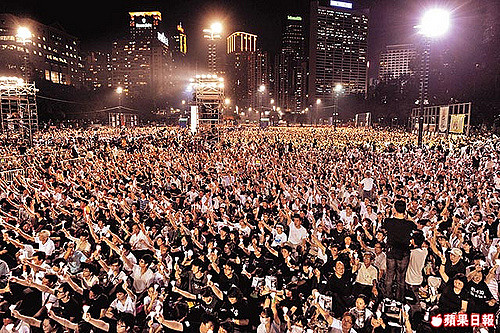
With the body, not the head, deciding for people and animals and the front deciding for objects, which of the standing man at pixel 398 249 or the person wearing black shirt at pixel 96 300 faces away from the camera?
the standing man

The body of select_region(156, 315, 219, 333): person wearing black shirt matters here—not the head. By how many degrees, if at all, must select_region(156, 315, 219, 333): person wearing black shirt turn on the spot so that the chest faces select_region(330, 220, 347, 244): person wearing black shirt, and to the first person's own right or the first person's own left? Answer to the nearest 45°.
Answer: approximately 180°

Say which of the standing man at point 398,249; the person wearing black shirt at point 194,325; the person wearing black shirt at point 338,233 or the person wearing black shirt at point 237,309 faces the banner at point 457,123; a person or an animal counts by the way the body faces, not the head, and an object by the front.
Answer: the standing man

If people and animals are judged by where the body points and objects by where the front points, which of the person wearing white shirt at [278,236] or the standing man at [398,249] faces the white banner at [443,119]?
the standing man

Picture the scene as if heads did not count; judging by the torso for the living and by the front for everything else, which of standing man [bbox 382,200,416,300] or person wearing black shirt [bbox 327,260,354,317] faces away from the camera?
the standing man

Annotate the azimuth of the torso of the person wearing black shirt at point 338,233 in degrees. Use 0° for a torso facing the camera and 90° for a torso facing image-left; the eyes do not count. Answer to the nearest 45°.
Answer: approximately 0°

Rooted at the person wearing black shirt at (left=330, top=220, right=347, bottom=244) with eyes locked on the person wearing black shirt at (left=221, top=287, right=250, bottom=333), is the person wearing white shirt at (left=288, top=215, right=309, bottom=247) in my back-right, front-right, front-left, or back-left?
front-right

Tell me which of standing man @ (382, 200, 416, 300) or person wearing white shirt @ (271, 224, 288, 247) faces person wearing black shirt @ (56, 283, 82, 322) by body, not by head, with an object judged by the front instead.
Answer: the person wearing white shirt

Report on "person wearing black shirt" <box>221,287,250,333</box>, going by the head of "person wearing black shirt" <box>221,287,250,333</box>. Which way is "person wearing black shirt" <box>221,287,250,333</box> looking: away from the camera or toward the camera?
toward the camera

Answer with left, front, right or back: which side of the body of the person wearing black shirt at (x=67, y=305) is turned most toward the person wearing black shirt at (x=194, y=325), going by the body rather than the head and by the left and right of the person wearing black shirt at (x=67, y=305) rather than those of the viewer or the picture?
left

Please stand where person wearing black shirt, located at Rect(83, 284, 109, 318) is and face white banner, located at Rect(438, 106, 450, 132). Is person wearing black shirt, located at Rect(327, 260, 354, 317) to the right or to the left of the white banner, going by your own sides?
right

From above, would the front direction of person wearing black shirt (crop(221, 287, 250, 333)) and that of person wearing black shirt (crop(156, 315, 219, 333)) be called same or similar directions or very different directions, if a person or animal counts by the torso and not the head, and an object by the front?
same or similar directions

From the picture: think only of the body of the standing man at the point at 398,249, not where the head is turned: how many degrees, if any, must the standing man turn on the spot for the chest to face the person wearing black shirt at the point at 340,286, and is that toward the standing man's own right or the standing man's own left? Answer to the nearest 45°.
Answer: approximately 90° to the standing man's own left

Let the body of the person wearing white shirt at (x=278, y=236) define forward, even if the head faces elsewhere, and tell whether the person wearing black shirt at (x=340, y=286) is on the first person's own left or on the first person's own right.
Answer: on the first person's own left

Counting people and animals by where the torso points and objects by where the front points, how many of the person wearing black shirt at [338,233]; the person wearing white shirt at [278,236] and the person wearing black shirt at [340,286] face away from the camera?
0

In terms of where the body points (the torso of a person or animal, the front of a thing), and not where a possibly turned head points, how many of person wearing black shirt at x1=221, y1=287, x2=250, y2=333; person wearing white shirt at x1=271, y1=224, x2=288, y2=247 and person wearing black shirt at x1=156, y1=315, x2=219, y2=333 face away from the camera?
0

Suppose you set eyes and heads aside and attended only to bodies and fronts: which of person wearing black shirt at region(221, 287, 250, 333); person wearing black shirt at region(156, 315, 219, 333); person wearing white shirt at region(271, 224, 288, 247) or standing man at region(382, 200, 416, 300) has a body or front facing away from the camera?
the standing man

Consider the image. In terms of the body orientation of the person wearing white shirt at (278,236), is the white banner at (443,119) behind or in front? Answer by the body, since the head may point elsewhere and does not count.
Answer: behind

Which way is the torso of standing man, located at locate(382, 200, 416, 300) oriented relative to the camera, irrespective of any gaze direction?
away from the camera

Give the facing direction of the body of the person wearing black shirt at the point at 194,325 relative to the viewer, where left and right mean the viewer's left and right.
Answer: facing the viewer and to the left of the viewer
